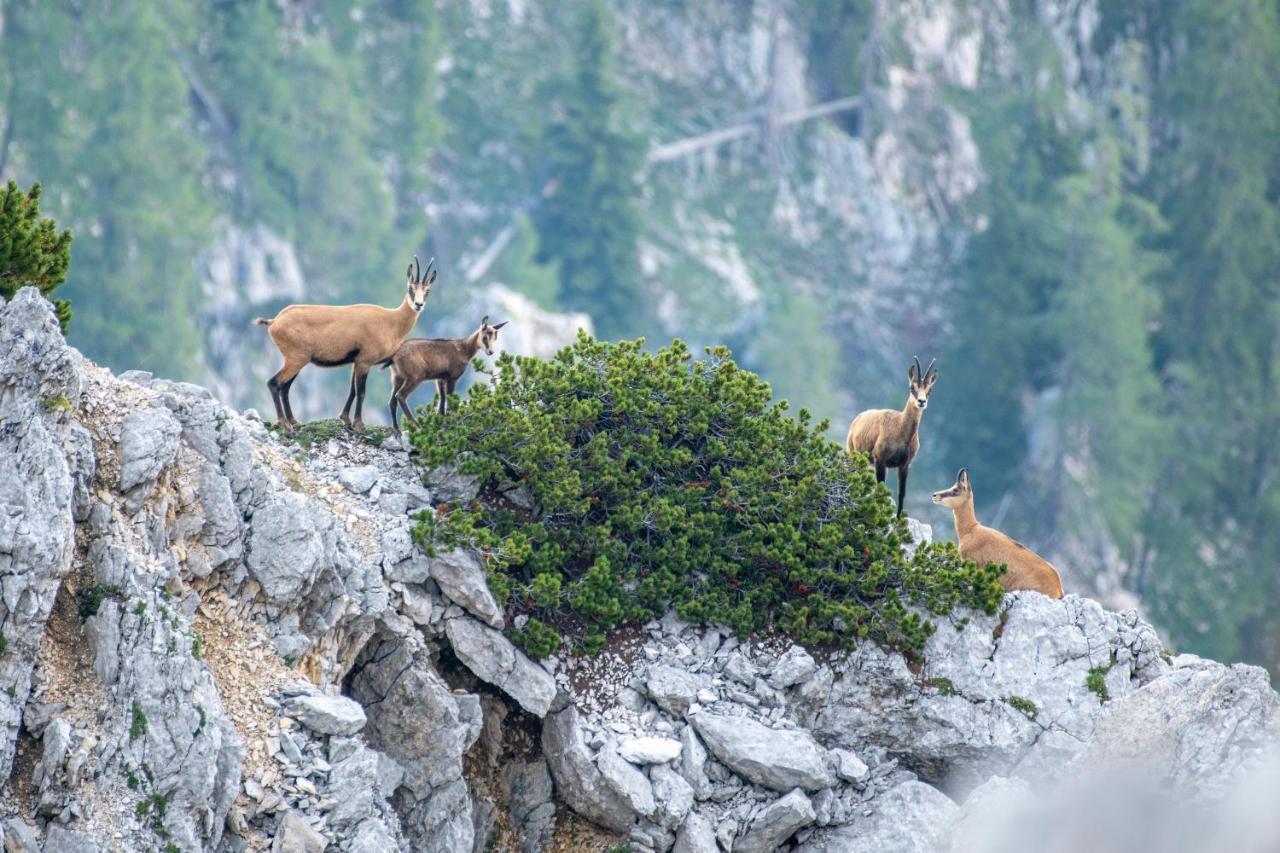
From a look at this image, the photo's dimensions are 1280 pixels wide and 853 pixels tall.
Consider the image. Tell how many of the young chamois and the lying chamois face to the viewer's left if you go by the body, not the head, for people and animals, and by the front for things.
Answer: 1

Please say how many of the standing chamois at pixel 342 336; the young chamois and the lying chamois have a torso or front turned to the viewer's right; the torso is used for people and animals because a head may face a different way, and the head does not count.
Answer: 2

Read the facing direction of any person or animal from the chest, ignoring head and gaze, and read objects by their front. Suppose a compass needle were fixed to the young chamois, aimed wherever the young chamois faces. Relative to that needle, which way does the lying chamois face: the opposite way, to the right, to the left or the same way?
the opposite way

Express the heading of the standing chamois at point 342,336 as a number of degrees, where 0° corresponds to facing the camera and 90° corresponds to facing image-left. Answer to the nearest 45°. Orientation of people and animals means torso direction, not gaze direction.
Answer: approximately 270°

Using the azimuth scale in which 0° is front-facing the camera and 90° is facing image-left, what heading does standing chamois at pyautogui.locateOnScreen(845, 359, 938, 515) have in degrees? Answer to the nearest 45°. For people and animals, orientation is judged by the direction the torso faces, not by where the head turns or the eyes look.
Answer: approximately 315°

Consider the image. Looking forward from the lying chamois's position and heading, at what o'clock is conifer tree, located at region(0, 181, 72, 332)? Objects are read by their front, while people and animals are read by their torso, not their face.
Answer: The conifer tree is roughly at 11 o'clock from the lying chamois.

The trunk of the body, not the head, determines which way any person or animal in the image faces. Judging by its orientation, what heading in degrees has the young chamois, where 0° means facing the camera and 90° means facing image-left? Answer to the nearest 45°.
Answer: approximately 270°

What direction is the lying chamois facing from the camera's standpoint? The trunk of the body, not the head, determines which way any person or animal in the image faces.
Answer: to the viewer's left

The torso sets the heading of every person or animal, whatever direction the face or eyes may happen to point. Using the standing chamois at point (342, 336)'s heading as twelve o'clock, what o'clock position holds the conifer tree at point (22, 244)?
The conifer tree is roughly at 5 o'clock from the standing chamois.
